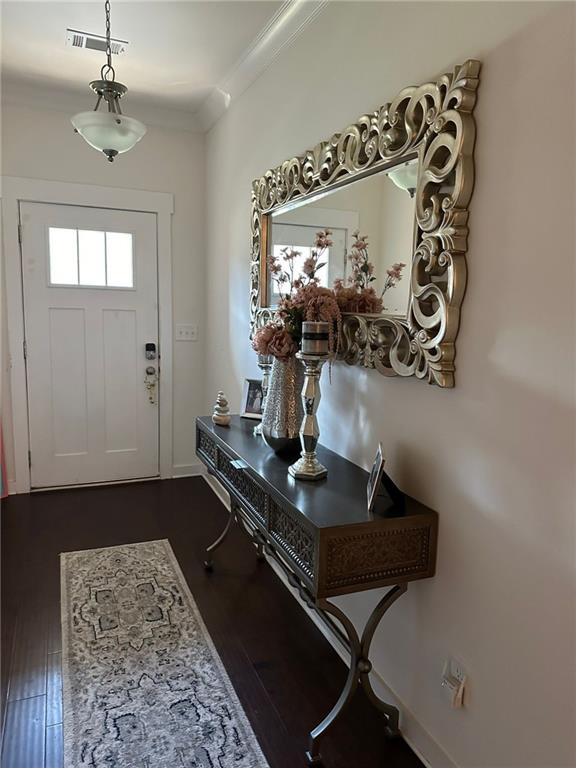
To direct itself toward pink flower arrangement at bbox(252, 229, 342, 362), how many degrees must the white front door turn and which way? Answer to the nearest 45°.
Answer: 0° — it already faces it

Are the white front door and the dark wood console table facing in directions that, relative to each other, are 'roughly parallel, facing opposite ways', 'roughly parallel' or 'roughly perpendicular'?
roughly perpendicular

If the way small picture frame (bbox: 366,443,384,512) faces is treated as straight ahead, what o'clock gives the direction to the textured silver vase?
The textured silver vase is roughly at 2 o'clock from the small picture frame.

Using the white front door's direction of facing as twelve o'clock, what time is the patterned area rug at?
The patterned area rug is roughly at 12 o'clock from the white front door.

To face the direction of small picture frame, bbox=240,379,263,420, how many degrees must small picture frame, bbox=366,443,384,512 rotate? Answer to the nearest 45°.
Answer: approximately 45° to its right

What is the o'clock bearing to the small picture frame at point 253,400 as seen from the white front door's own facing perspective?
The small picture frame is roughly at 11 o'clock from the white front door.

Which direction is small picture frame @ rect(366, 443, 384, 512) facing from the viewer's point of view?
to the viewer's left

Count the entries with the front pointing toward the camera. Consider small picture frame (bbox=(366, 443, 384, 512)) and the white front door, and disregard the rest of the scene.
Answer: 1

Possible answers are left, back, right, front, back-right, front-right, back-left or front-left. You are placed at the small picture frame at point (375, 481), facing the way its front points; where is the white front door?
front-right
